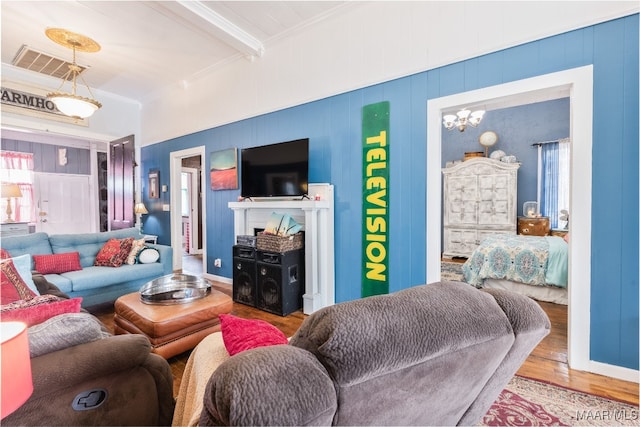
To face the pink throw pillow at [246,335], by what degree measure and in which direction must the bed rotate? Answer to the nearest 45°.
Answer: approximately 90° to its left

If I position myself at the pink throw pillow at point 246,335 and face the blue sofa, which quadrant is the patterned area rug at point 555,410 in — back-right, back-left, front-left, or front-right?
back-right

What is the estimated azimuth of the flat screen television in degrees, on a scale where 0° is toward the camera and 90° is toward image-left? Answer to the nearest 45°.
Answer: approximately 45°

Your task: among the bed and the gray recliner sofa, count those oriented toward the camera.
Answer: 0

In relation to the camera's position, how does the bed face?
facing to the left of the viewer

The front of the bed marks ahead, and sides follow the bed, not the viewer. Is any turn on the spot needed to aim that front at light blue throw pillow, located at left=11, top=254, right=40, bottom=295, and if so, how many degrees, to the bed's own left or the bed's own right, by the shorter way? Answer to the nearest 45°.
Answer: approximately 45° to the bed's own left

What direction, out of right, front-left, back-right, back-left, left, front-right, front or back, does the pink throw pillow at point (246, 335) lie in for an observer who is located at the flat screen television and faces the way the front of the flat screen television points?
front-left

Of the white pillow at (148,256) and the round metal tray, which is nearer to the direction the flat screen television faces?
the round metal tray

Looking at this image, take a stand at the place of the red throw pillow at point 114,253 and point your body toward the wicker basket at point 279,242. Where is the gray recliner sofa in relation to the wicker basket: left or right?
right

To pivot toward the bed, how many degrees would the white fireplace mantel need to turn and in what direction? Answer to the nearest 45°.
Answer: approximately 135° to its left

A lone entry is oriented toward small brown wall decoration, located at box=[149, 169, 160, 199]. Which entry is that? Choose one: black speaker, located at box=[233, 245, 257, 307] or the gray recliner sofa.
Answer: the gray recliner sofa

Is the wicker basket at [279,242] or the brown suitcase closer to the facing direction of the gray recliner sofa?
the wicker basket

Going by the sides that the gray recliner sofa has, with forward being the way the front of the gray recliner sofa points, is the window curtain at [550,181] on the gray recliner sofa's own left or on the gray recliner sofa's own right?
on the gray recliner sofa's own right

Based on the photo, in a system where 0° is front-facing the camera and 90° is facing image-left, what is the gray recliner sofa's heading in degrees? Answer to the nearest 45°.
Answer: approximately 135°
